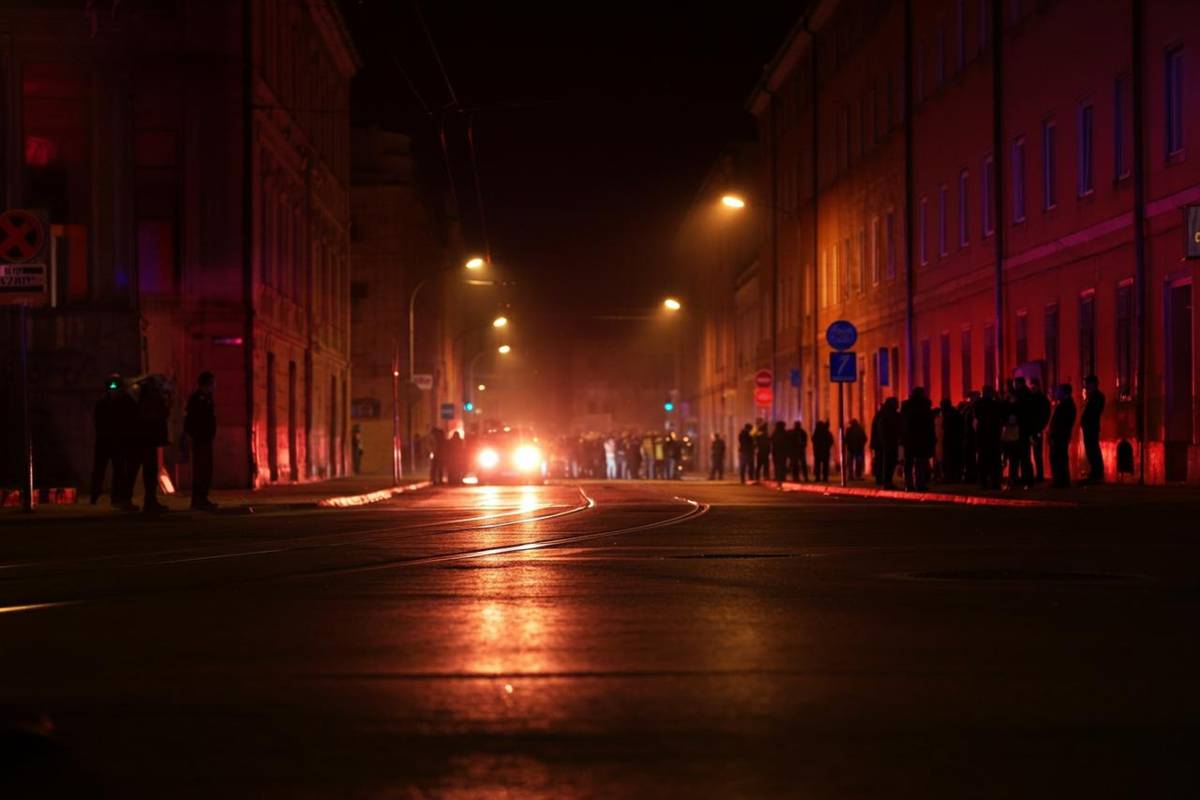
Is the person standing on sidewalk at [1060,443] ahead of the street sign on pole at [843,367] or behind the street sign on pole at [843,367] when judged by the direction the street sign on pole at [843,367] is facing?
ahead

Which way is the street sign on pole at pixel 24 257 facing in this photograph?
toward the camera

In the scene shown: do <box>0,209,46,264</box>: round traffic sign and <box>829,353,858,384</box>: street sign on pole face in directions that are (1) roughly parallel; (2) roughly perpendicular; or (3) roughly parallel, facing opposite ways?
roughly parallel

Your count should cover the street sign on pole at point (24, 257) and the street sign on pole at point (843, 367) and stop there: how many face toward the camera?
2

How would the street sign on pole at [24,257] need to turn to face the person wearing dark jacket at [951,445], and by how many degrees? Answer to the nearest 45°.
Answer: approximately 135° to its left

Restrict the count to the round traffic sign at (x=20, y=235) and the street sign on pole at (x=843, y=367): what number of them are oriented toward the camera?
2

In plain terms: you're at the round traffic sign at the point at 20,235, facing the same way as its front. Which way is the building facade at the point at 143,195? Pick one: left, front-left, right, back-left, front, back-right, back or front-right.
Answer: back

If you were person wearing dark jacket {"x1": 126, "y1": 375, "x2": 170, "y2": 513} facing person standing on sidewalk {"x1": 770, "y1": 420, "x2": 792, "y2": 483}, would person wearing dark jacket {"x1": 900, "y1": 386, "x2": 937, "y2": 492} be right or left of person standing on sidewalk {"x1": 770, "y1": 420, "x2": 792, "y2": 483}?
right

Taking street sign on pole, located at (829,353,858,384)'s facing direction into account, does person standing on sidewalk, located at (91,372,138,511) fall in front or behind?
in front

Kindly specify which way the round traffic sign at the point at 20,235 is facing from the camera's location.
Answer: facing the viewer

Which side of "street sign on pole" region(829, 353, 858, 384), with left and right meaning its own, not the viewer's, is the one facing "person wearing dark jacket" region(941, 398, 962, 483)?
left

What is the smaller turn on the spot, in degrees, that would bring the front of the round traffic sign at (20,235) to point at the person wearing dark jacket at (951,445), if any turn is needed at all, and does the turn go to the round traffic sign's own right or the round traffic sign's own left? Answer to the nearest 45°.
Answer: approximately 135° to the round traffic sign's own left

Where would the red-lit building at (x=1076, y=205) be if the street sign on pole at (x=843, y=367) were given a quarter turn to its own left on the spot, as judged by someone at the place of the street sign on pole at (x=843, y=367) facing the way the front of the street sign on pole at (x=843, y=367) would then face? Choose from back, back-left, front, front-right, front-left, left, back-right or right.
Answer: front

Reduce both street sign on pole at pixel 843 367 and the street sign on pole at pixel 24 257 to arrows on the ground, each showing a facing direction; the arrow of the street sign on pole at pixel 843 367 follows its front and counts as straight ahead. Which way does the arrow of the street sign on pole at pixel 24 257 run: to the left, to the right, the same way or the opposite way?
the same way
